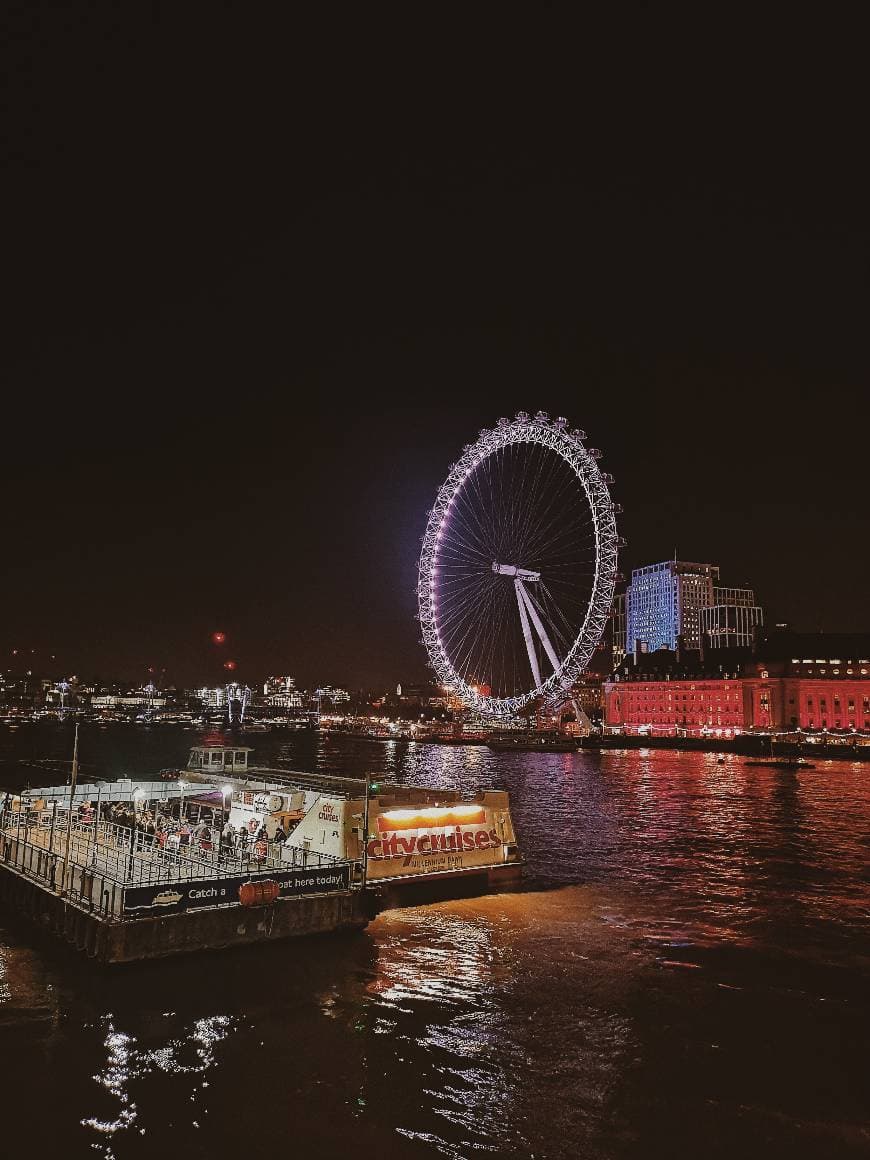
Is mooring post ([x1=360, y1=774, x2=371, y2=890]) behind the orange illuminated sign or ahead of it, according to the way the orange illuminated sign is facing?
ahead

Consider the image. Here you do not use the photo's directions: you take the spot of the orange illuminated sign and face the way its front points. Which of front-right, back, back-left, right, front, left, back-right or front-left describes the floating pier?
front-right

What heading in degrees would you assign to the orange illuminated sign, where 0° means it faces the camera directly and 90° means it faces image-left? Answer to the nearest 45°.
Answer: approximately 0°
